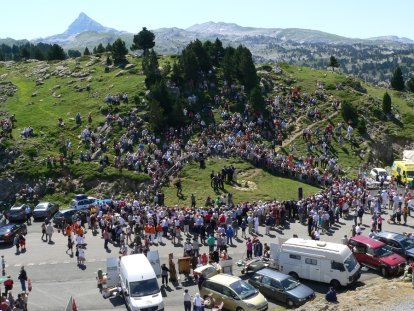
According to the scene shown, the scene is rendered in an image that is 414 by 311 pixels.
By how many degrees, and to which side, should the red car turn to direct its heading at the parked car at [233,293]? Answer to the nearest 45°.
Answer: approximately 90° to its right

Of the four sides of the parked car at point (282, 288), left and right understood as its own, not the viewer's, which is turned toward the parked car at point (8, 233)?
back

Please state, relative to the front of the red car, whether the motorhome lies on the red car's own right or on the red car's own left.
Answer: on the red car's own right

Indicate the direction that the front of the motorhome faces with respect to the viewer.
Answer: facing the viewer and to the right of the viewer

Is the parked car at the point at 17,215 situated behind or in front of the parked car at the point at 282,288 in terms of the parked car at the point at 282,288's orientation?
behind

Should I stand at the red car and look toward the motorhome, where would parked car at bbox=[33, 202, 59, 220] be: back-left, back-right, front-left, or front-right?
front-right

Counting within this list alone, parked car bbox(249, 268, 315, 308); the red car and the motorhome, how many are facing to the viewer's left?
0

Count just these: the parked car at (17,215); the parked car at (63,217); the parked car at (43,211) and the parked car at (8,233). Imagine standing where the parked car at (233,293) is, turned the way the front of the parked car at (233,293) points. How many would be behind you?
4

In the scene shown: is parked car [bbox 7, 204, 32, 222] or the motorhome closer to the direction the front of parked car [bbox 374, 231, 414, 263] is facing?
the motorhome

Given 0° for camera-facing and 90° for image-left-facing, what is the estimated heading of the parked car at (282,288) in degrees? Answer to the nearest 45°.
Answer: approximately 315°

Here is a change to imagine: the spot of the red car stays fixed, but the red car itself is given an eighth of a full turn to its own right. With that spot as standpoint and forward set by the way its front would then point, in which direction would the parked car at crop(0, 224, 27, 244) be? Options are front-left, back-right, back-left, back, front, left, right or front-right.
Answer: right

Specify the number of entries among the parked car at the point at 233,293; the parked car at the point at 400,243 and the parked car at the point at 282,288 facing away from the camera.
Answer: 0
